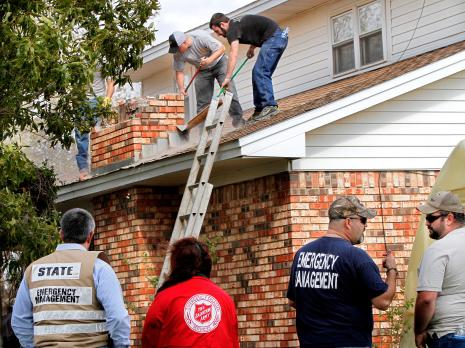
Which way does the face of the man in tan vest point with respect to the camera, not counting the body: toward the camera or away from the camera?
away from the camera

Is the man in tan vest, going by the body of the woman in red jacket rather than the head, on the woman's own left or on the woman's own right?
on the woman's own left

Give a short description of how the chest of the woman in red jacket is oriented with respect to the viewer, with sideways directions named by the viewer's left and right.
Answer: facing away from the viewer

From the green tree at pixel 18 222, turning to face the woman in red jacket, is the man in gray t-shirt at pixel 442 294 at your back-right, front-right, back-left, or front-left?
front-left

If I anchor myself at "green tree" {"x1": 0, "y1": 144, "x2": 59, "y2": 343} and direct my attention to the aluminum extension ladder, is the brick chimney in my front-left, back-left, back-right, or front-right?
front-left

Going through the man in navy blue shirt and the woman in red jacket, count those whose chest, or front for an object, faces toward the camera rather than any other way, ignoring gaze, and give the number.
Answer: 0

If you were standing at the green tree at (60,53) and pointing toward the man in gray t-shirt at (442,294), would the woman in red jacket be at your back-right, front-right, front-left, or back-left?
front-right

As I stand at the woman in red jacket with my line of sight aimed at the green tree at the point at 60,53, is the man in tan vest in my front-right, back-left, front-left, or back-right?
front-left

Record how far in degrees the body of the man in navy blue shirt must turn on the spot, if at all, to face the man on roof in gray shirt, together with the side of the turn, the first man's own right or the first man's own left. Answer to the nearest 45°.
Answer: approximately 45° to the first man's own left

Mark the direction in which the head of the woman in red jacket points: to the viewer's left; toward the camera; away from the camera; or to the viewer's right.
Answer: away from the camera
